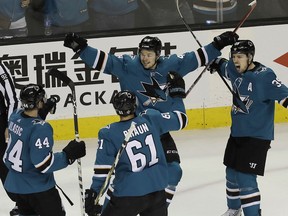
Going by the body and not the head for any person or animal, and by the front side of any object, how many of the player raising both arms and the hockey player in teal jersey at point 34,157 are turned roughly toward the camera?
1

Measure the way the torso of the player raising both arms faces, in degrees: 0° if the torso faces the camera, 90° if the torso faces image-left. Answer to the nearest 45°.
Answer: approximately 0°

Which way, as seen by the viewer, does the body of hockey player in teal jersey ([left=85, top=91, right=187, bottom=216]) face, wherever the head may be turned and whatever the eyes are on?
away from the camera

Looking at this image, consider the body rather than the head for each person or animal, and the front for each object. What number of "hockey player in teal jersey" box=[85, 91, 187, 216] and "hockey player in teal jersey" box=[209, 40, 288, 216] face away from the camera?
1

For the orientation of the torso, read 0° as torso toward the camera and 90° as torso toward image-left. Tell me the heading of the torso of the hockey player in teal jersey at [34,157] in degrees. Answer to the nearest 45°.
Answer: approximately 225°

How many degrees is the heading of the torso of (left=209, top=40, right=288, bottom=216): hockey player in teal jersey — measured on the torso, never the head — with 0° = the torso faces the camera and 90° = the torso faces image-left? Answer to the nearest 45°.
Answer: approximately 45°

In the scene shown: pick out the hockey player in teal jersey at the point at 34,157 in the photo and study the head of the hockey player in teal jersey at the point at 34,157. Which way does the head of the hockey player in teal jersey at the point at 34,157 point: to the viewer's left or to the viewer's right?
to the viewer's right

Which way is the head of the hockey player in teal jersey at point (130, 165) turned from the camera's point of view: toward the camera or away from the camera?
away from the camera

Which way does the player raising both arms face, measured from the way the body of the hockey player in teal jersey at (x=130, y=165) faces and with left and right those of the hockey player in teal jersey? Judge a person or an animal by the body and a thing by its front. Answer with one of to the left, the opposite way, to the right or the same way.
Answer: the opposite way

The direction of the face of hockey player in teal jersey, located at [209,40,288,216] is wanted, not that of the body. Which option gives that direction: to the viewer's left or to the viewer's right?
to the viewer's left

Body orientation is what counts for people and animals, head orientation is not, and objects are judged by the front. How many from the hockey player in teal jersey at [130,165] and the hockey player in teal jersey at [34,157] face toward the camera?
0

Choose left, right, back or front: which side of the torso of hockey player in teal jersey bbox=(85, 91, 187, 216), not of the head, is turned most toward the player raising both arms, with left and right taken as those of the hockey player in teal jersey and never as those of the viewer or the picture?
front
